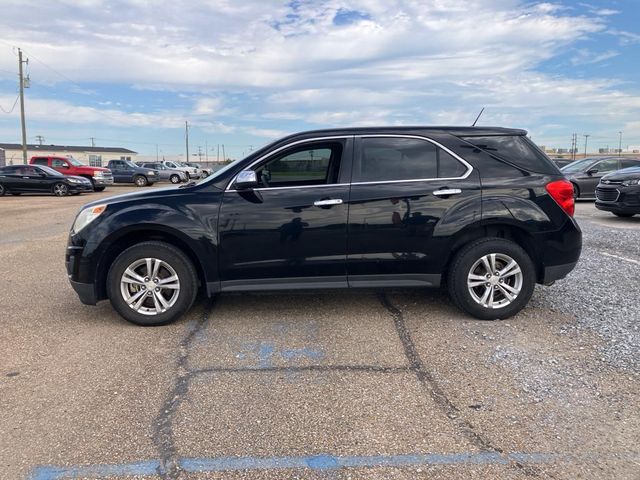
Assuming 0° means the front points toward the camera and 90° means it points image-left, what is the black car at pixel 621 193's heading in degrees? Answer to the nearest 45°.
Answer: approximately 45°

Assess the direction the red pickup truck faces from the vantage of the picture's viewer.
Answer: facing the viewer and to the right of the viewer

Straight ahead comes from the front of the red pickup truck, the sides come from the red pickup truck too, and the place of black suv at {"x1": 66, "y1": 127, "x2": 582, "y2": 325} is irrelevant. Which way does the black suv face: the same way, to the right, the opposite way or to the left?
the opposite way

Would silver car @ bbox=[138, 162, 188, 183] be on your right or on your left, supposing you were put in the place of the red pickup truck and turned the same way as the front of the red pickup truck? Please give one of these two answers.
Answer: on your left

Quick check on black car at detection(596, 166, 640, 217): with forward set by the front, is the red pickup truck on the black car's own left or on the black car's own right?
on the black car's own right

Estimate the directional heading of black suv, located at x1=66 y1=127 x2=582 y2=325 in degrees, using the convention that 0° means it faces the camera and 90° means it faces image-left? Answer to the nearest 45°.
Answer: approximately 90°

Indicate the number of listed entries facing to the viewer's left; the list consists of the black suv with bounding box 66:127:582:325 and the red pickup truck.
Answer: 1
